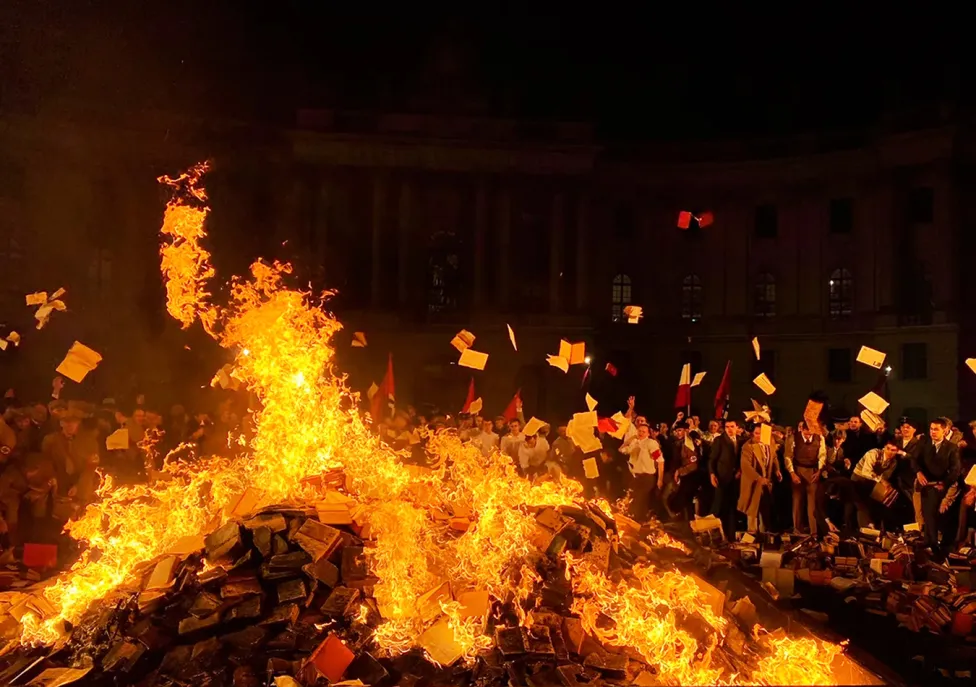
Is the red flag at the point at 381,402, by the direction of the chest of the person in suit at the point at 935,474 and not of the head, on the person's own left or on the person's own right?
on the person's own right

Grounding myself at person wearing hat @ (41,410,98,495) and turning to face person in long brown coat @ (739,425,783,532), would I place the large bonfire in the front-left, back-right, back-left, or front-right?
front-right

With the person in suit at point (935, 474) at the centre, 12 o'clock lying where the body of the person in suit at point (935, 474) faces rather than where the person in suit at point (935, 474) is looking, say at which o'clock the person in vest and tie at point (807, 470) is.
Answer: the person in vest and tie at point (807, 470) is roughly at 2 o'clock from the person in suit at point (935, 474).

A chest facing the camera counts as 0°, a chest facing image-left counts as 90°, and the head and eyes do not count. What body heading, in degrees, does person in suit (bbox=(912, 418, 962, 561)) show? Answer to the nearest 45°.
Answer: approximately 45°

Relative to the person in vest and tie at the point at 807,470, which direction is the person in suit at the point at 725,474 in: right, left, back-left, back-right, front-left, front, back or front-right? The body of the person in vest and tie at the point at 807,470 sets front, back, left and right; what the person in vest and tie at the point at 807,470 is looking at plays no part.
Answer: right

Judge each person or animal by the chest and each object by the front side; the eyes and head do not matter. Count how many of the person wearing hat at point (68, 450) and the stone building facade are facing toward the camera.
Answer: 2

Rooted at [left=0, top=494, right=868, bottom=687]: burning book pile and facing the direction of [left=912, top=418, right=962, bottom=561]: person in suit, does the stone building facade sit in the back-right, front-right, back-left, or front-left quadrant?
front-left

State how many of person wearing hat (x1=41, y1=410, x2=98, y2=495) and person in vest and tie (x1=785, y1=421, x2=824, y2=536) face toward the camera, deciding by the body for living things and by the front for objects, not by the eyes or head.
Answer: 2

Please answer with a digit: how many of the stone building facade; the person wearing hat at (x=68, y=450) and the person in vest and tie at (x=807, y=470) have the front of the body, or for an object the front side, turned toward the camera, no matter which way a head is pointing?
3

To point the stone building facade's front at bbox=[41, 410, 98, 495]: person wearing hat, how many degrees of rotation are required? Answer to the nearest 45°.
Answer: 0° — it already faces them

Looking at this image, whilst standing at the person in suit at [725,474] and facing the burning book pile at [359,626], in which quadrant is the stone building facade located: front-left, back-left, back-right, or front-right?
back-right

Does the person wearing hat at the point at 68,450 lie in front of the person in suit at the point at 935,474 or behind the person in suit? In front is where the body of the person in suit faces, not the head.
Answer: in front

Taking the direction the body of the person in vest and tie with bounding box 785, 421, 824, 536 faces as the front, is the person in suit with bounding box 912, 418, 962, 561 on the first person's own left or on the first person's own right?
on the first person's own left

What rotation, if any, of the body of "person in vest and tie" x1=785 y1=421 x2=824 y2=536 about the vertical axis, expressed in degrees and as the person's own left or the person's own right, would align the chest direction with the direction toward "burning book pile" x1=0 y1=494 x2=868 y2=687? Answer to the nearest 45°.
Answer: approximately 45° to the person's own right

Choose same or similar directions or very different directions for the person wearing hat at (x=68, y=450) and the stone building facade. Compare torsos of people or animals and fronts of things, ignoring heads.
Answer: same or similar directions

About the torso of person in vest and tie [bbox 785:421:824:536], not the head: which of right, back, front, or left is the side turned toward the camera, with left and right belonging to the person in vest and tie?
front

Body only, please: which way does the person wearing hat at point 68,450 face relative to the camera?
toward the camera

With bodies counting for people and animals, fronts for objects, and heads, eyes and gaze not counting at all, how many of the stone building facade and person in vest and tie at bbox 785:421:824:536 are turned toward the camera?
2
